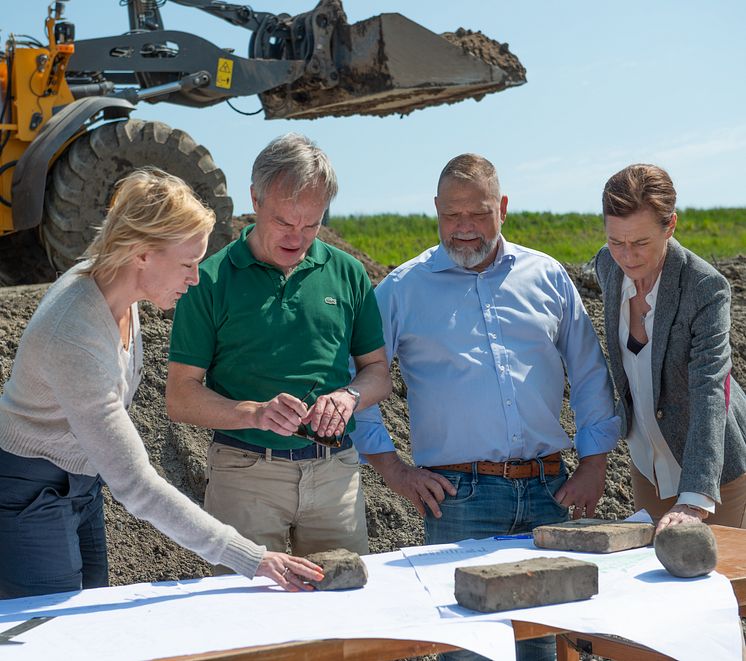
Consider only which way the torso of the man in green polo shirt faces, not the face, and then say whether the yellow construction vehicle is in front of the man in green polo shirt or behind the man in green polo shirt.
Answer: behind

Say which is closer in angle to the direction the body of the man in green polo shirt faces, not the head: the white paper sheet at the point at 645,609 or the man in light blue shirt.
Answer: the white paper sheet

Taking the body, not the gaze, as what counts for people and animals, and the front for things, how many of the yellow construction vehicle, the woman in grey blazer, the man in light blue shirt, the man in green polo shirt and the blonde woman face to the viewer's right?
2

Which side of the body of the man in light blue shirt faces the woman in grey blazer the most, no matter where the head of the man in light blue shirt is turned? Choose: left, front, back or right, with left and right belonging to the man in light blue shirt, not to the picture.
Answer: left

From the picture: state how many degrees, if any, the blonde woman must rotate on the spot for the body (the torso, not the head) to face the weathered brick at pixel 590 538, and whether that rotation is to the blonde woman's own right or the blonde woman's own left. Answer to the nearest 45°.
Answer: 0° — they already face it

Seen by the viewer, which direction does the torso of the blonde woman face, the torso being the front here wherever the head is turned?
to the viewer's right

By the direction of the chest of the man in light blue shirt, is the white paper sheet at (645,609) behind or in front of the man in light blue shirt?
in front

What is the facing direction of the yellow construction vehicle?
to the viewer's right

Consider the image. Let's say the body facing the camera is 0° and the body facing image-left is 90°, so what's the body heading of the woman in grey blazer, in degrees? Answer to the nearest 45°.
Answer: approximately 45°

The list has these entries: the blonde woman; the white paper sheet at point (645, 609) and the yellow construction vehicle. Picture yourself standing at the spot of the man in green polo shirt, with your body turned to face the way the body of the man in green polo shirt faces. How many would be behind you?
1

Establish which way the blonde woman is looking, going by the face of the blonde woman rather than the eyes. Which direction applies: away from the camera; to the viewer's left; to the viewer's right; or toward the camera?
to the viewer's right

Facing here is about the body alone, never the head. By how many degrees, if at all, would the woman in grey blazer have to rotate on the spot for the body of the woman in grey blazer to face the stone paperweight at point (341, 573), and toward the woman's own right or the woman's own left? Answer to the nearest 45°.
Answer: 0° — they already face it
